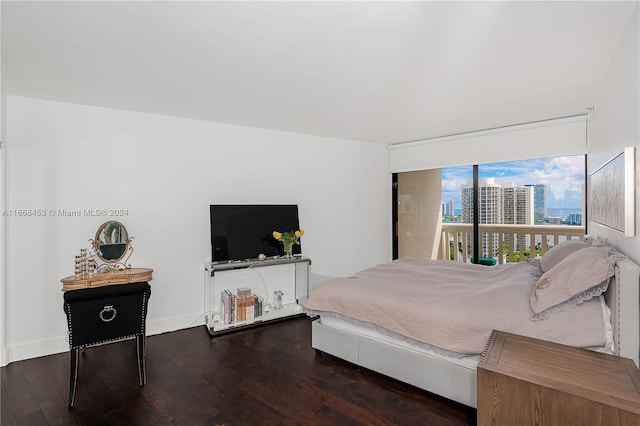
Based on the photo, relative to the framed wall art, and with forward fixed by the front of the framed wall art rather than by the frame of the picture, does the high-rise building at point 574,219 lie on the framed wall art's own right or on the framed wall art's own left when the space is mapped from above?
on the framed wall art's own right

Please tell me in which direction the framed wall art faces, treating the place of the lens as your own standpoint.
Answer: facing to the left of the viewer

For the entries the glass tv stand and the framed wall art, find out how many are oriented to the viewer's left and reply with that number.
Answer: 1

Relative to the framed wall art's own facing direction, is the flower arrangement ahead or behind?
ahead

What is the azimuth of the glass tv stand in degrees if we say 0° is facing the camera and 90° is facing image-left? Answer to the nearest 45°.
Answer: approximately 315°

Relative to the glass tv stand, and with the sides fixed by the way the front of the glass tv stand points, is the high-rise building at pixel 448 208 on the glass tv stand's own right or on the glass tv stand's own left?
on the glass tv stand's own left

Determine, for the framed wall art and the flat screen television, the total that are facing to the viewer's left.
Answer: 1

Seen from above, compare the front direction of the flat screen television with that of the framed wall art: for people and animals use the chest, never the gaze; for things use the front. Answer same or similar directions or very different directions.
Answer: very different directions
